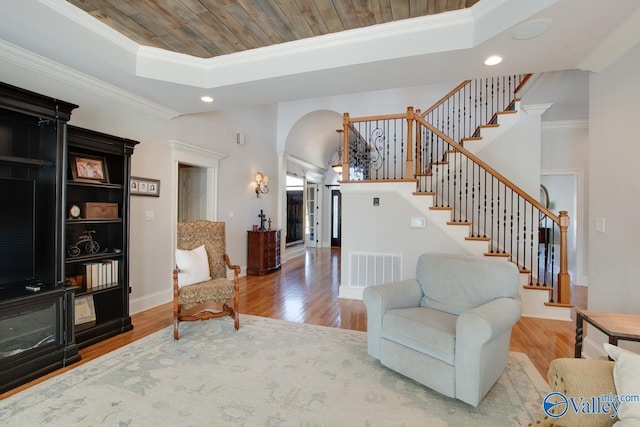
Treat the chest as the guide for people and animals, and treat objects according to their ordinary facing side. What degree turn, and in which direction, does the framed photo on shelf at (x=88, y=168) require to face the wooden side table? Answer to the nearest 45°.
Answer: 0° — it already faces it

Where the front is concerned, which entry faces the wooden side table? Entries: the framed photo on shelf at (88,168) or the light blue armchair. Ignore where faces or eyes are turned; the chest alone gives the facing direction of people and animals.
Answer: the framed photo on shelf

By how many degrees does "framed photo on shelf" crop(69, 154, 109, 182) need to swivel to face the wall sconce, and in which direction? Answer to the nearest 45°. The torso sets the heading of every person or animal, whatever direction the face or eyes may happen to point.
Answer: approximately 90° to its left

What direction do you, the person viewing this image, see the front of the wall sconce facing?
facing the viewer and to the right of the viewer

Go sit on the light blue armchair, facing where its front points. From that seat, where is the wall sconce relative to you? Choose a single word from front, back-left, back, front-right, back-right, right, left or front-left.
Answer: right

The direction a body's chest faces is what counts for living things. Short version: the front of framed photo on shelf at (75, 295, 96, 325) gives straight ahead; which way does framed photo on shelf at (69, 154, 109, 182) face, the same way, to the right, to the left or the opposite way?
the same way

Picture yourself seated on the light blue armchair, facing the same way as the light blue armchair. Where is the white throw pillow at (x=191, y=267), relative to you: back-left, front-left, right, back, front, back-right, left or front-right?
front-right

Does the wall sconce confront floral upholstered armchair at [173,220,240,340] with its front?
no

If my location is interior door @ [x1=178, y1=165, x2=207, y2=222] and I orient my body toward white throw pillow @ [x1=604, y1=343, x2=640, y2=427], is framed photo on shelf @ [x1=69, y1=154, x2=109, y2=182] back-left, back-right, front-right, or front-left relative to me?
front-right

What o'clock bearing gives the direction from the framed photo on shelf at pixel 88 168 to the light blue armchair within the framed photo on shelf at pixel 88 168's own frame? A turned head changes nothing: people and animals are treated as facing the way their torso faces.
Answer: The light blue armchair is roughly at 12 o'clock from the framed photo on shelf.

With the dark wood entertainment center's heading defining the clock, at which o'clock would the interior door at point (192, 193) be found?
The interior door is roughly at 9 o'clock from the dark wood entertainment center.

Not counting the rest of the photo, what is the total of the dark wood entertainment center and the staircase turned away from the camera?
0

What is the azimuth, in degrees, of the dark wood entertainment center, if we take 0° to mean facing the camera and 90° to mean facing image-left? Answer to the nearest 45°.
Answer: approximately 315°

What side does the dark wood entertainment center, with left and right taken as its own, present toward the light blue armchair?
front

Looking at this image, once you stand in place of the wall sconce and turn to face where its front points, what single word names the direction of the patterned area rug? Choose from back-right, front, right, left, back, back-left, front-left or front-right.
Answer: front-right

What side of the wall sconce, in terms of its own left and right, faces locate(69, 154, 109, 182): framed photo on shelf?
right

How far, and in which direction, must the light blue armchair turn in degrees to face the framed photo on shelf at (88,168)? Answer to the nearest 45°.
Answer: approximately 45° to its right

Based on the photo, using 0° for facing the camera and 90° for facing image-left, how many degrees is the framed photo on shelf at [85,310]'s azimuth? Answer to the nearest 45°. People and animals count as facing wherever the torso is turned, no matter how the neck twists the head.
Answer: approximately 315°

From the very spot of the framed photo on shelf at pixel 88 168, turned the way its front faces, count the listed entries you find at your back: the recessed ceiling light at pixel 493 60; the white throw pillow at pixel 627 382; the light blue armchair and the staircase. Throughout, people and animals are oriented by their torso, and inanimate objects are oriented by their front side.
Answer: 0
